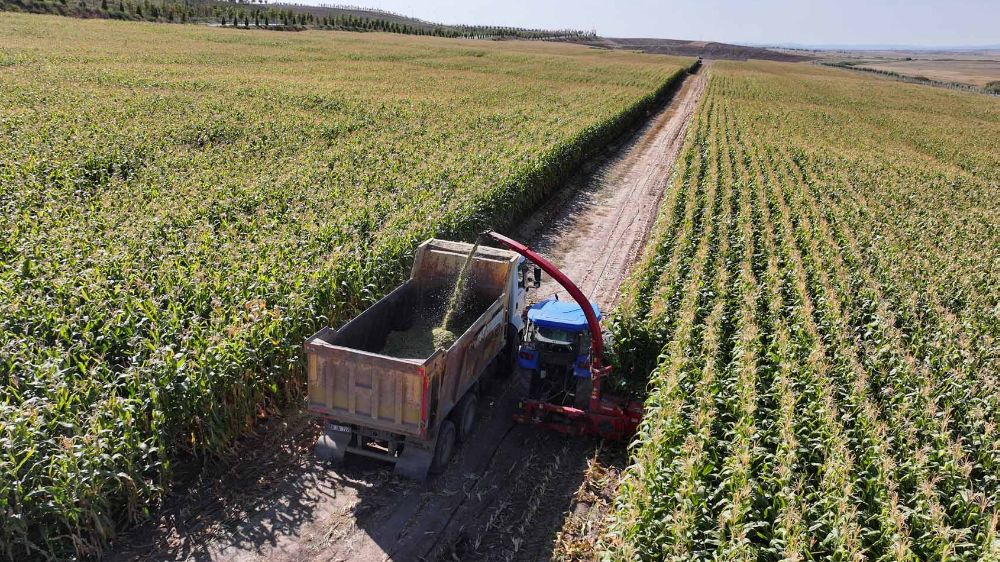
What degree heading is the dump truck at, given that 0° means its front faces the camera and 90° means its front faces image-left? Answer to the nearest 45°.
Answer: approximately 225°

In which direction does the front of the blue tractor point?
away from the camera

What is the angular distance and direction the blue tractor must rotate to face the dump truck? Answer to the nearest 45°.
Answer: approximately 135° to its left

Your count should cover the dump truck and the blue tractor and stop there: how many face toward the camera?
0
